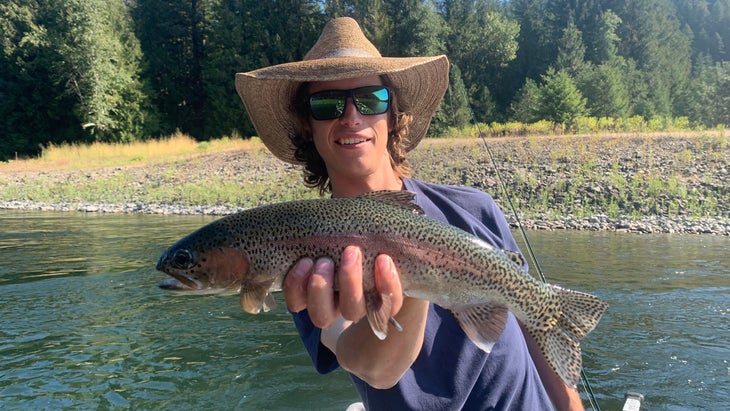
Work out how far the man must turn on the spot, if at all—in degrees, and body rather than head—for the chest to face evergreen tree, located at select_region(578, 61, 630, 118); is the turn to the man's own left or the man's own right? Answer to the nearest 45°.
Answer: approximately 180°

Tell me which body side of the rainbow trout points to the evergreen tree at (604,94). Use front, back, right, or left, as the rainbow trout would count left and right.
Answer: right

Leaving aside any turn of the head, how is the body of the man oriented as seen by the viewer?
toward the camera

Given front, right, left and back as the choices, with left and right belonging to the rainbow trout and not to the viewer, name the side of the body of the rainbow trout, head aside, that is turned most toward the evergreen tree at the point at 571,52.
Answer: right

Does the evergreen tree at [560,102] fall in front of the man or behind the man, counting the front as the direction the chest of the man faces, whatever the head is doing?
behind

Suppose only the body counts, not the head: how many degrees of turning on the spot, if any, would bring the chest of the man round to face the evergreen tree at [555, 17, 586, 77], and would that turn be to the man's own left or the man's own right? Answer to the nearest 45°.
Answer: approximately 180°

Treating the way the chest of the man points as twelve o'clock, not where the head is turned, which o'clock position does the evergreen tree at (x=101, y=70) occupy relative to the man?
The evergreen tree is roughly at 5 o'clock from the man.

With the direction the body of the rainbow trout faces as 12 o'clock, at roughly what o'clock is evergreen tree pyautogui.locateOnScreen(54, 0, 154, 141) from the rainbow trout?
The evergreen tree is roughly at 2 o'clock from the rainbow trout.

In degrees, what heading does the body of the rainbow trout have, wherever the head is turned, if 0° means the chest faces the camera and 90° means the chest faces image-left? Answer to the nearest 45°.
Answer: approximately 90°

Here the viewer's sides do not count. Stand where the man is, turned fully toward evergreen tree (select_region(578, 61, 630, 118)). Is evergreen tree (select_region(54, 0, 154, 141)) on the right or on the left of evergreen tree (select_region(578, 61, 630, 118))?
left
